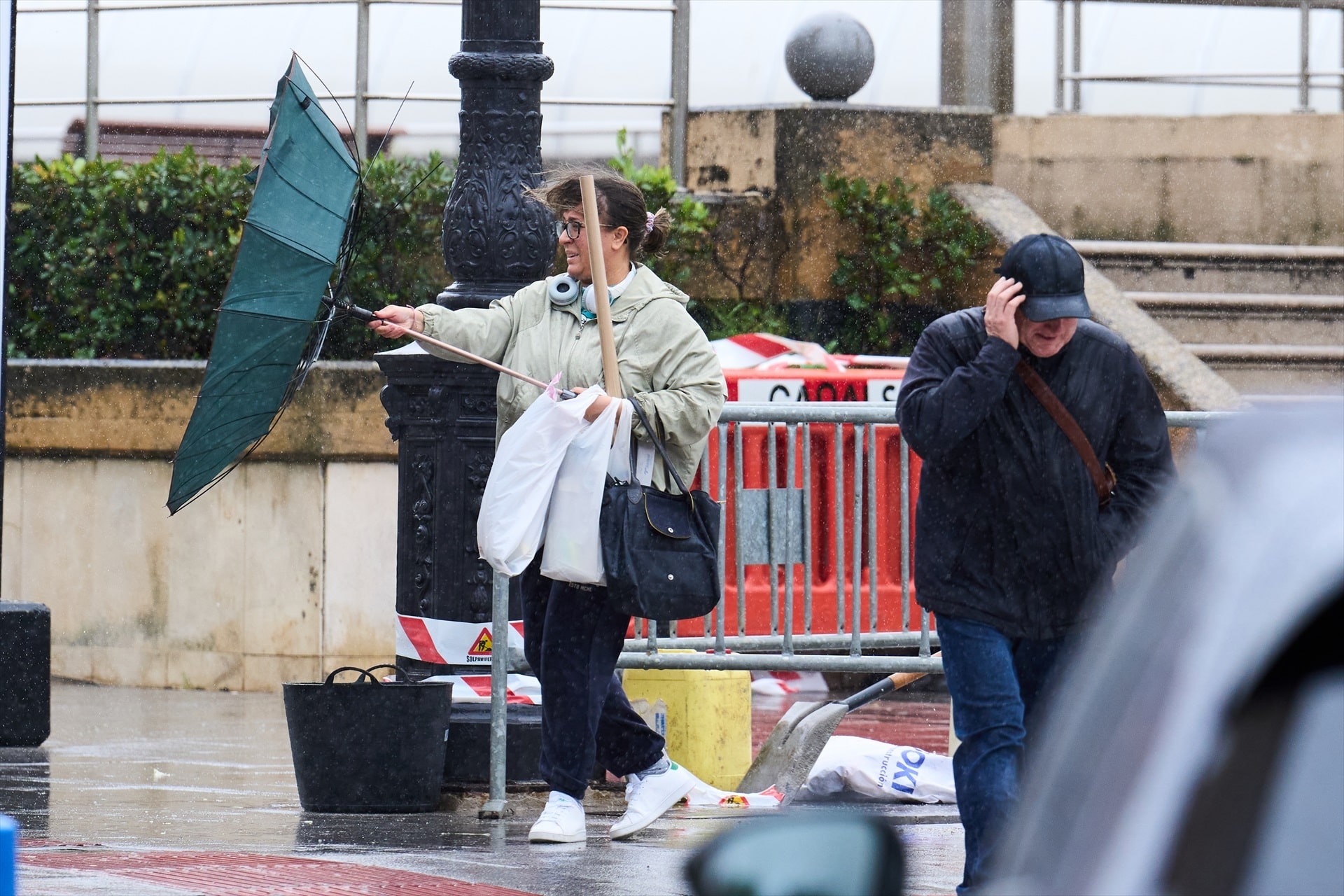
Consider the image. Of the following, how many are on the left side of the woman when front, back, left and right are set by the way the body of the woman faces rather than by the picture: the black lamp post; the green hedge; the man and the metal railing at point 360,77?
1

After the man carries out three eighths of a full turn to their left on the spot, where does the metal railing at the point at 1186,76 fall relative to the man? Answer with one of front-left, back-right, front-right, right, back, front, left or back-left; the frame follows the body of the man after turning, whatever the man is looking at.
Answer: front-left

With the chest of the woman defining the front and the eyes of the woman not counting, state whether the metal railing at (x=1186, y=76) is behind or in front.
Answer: behind

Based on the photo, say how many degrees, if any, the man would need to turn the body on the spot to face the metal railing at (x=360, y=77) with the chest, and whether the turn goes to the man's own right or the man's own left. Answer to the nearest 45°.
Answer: approximately 135° to the man's own right

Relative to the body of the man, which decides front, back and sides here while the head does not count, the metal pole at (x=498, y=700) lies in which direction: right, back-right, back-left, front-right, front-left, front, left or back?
back-right

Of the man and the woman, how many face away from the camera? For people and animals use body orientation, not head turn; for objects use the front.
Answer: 0

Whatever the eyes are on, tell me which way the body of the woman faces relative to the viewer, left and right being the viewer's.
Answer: facing the viewer and to the left of the viewer

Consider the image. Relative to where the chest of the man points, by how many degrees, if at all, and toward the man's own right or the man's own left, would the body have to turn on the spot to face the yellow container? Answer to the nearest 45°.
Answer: approximately 135° to the man's own right

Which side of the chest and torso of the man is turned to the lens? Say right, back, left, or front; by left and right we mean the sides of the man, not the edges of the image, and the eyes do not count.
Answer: front

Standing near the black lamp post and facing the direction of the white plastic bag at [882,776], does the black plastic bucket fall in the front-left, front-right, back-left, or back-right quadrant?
back-right
